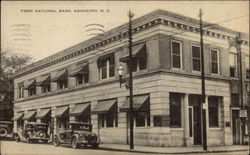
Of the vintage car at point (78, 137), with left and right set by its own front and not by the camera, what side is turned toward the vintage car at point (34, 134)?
front

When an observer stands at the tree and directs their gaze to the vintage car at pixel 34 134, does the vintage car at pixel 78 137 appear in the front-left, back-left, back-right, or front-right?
front-left

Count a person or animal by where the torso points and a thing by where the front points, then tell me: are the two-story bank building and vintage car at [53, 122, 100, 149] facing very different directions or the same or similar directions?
very different directions

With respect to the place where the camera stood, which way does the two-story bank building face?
facing the viewer and to the right of the viewer

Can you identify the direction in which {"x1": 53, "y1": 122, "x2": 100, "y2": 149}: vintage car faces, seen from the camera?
facing away from the viewer and to the left of the viewer

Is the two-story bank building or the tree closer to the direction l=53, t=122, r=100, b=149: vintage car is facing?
the tree
